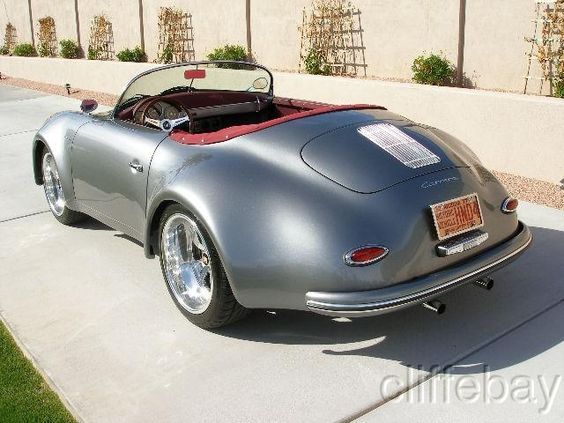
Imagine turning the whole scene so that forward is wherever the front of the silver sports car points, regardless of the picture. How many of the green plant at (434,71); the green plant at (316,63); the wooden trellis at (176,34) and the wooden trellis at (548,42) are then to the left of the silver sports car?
0

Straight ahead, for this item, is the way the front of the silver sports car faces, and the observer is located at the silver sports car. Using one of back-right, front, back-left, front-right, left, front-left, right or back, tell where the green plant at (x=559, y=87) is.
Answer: right

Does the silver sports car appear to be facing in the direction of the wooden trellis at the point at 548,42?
no

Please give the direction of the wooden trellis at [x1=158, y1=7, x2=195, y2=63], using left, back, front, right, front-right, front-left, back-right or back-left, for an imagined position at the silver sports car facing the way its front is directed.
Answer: front-right

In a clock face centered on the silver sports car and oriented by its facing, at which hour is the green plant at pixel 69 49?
The green plant is roughly at 1 o'clock from the silver sports car.

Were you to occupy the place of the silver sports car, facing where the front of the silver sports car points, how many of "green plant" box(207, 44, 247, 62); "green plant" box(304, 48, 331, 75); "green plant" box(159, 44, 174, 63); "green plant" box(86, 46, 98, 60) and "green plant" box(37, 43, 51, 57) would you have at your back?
0

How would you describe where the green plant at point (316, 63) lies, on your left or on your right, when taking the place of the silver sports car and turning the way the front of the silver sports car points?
on your right

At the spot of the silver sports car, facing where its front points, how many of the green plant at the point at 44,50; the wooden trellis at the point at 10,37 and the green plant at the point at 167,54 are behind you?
0

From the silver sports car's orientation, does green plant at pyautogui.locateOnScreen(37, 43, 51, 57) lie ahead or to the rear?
ahead

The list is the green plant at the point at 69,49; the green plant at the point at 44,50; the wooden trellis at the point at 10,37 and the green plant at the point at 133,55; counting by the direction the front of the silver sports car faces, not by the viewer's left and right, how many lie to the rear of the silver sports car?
0

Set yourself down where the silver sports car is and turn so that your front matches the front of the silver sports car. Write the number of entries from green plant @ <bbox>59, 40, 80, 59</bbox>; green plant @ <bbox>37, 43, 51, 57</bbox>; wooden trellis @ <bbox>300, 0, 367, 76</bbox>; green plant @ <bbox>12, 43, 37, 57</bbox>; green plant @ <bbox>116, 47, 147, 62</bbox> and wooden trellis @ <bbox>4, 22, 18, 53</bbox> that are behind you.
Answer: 0

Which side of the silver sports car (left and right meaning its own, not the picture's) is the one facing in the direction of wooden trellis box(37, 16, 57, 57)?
front

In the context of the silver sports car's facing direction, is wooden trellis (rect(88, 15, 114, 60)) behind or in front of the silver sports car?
in front

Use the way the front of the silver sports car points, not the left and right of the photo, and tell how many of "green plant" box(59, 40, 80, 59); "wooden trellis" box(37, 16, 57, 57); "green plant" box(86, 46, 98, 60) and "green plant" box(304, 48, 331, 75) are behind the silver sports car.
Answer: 0

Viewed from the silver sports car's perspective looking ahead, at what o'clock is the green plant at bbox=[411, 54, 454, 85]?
The green plant is roughly at 2 o'clock from the silver sports car.

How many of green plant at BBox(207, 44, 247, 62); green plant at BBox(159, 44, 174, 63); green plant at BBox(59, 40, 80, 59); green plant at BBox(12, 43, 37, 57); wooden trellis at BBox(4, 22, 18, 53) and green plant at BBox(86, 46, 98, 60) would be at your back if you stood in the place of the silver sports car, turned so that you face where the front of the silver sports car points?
0

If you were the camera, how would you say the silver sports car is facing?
facing away from the viewer and to the left of the viewer

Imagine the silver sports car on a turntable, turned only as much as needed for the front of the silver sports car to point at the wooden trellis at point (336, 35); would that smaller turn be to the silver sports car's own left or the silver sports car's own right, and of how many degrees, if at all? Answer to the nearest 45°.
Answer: approximately 45° to the silver sports car's own right
